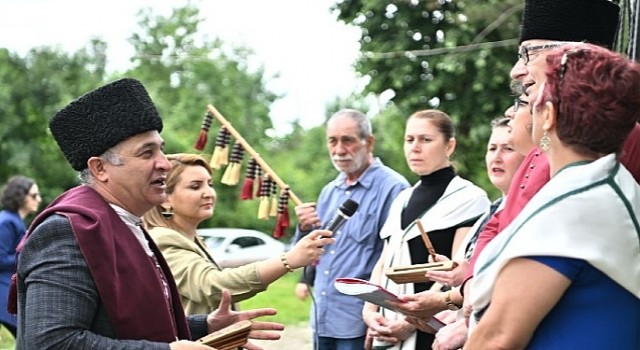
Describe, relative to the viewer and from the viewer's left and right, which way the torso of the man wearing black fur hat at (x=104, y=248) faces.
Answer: facing to the right of the viewer

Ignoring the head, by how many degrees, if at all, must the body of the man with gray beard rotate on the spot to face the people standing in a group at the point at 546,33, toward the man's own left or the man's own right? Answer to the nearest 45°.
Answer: approximately 45° to the man's own left

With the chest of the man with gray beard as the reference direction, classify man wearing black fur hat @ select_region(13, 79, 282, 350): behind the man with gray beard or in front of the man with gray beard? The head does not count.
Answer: in front

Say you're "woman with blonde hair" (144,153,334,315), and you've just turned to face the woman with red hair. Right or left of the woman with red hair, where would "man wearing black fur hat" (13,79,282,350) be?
right

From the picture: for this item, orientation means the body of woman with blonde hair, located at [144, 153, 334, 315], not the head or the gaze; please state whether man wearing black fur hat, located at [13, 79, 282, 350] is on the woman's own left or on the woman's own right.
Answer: on the woman's own right

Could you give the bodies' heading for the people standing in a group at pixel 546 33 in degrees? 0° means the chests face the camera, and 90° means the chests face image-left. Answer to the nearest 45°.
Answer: approximately 90°

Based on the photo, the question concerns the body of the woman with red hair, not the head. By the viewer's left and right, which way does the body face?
facing away from the viewer and to the left of the viewer

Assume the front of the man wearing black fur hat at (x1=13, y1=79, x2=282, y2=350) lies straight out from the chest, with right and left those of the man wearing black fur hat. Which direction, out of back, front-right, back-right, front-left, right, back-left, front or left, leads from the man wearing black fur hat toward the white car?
left

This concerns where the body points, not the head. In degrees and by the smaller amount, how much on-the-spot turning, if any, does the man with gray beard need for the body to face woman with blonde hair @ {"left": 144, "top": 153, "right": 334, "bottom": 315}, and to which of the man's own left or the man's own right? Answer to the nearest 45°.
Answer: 0° — they already face them

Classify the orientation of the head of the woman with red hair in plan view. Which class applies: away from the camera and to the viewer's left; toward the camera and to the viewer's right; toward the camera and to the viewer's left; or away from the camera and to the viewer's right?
away from the camera and to the viewer's left

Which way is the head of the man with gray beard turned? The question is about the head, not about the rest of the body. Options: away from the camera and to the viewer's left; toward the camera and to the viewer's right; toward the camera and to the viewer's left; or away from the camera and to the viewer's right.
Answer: toward the camera and to the viewer's left
